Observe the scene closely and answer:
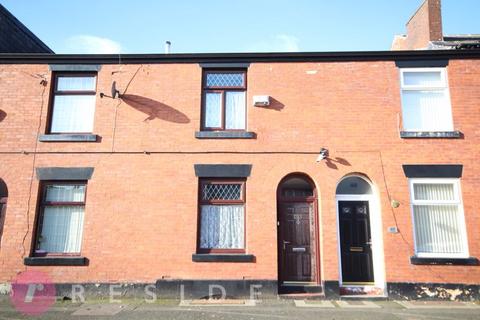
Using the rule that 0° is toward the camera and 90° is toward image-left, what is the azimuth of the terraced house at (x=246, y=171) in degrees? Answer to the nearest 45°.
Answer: approximately 0°
